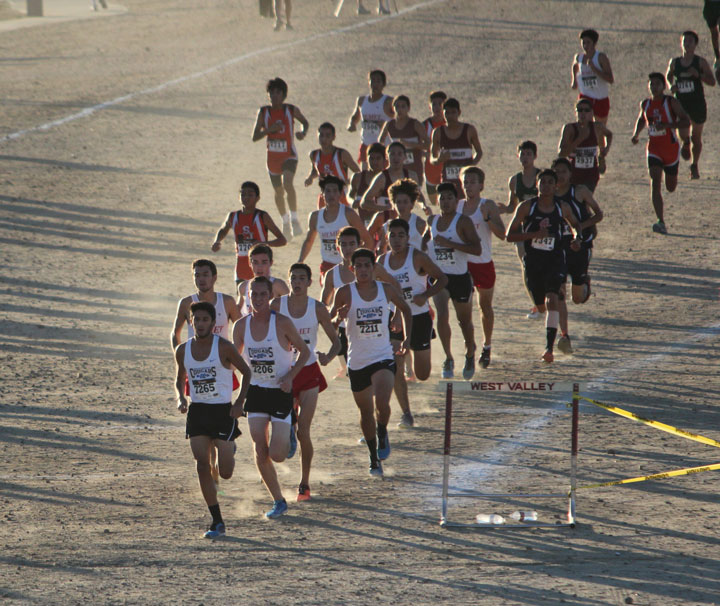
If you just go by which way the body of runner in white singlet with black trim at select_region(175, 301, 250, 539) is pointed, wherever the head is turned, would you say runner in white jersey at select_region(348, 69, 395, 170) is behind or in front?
behind

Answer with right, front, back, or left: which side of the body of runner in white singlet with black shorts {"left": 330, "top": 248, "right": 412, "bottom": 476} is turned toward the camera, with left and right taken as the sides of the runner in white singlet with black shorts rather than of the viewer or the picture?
front

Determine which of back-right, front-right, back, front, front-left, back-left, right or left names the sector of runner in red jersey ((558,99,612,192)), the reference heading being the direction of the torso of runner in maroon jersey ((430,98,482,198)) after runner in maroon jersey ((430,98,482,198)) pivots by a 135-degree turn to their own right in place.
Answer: back-right

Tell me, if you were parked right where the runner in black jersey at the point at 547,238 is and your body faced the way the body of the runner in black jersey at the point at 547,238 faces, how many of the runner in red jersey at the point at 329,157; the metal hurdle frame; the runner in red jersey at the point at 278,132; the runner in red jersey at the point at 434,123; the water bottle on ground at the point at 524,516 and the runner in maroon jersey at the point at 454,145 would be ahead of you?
2

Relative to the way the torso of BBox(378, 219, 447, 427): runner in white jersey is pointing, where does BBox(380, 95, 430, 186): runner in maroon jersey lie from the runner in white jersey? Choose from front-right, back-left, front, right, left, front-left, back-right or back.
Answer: back-right

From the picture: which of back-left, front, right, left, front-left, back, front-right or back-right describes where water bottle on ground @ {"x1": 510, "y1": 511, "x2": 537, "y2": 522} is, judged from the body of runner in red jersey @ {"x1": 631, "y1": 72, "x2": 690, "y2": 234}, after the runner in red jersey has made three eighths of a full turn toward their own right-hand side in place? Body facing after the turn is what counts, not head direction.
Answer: back-left

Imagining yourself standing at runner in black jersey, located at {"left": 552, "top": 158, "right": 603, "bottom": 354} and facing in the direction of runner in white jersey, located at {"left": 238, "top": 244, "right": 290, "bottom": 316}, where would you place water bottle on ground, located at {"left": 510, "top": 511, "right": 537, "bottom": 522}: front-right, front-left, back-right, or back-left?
front-left

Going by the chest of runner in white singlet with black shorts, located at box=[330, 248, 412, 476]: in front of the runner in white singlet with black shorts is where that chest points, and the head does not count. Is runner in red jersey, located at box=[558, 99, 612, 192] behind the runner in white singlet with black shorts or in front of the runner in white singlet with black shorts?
behind

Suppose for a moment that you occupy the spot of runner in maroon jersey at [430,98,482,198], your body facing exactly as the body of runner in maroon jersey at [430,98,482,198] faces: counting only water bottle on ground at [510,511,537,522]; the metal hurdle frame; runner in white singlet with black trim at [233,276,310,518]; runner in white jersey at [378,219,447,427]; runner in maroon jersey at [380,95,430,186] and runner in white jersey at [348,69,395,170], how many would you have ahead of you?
4

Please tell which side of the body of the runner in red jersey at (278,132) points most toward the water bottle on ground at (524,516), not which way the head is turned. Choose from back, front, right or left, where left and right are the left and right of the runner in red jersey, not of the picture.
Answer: front

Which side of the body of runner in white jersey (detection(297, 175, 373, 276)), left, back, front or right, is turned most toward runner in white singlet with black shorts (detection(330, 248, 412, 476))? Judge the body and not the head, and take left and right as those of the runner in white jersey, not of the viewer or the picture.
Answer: front

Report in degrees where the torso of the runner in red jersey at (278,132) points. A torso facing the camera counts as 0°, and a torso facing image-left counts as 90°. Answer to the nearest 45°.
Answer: approximately 0°

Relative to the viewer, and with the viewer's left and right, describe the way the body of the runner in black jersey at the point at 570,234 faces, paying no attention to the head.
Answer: facing the viewer and to the left of the viewer

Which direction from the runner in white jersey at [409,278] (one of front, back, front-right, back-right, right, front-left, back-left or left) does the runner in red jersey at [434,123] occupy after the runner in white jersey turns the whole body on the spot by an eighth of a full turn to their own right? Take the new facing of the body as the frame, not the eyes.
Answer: right

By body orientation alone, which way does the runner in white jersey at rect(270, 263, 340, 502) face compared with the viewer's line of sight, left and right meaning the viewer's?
facing the viewer

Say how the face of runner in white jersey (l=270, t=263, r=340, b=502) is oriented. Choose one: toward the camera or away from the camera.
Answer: toward the camera

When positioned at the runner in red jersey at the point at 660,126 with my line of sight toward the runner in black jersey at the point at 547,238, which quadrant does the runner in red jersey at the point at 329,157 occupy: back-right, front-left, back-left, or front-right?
front-right

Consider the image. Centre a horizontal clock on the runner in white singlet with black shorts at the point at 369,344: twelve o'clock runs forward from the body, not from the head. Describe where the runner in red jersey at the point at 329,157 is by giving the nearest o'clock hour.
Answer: The runner in red jersey is roughly at 6 o'clock from the runner in white singlet with black shorts.

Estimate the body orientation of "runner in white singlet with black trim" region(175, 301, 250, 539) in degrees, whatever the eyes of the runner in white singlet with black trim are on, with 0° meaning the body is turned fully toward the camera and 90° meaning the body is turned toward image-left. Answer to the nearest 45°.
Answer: approximately 0°

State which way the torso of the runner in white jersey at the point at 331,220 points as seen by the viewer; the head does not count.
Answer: toward the camera
